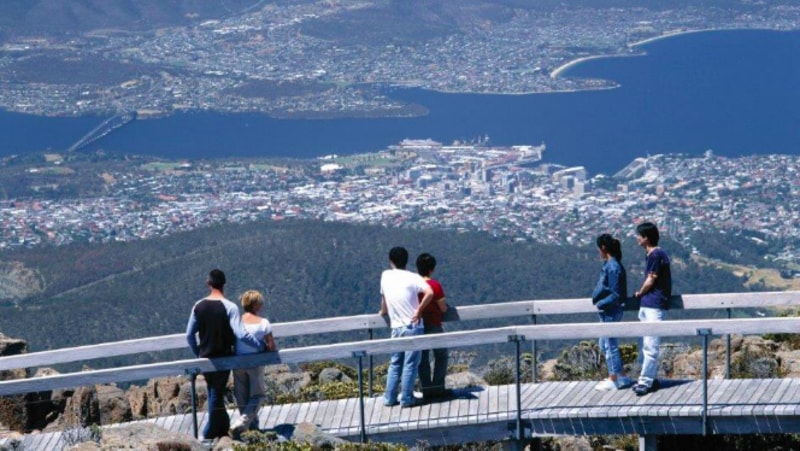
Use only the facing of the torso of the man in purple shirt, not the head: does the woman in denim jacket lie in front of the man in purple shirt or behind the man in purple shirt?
in front

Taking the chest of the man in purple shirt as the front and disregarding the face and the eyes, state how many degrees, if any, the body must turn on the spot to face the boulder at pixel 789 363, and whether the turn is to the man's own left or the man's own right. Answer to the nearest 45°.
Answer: approximately 135° to the man's own right

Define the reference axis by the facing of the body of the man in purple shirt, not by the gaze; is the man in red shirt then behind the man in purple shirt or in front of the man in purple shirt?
in front

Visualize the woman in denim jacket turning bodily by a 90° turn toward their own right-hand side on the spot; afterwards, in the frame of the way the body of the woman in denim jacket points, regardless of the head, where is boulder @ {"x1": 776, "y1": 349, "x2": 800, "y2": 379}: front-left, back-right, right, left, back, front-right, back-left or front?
front-right
